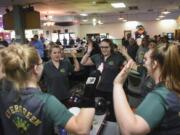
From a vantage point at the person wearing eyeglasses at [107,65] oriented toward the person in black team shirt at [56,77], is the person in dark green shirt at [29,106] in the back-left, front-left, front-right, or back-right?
front-left

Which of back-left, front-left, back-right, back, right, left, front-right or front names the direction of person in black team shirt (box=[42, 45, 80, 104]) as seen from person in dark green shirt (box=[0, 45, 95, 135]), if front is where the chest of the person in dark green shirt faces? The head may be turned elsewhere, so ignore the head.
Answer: front-left

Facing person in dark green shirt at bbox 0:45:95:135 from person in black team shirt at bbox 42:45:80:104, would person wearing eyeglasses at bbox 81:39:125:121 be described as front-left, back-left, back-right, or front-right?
back-left

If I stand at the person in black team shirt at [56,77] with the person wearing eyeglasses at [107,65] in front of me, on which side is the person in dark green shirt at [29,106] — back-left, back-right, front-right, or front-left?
back-right

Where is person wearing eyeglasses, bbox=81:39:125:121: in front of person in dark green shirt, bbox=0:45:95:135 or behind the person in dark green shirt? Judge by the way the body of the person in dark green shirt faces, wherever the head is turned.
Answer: in front

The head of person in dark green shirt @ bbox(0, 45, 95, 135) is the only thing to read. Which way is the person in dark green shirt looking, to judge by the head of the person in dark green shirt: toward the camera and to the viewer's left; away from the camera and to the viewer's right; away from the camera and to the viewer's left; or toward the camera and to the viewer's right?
away from the camera and to the viewer's right

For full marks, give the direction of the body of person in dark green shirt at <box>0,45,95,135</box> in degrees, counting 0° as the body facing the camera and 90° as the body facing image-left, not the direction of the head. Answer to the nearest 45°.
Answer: approximately 225°
